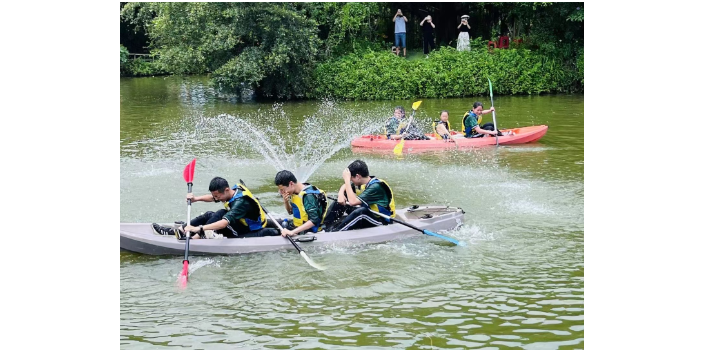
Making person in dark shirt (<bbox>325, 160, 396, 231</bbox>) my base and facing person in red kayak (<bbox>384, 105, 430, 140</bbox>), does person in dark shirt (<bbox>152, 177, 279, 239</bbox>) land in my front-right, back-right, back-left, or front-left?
back-left

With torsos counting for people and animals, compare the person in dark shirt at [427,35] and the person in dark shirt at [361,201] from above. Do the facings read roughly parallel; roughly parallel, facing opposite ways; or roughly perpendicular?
roughly perpendicular

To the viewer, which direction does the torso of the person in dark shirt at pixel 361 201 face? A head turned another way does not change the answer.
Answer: to the viewer's left

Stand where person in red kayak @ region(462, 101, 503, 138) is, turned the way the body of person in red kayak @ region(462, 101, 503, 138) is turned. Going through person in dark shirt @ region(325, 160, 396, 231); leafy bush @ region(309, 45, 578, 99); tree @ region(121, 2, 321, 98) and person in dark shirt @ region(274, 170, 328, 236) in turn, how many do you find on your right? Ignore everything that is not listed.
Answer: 2

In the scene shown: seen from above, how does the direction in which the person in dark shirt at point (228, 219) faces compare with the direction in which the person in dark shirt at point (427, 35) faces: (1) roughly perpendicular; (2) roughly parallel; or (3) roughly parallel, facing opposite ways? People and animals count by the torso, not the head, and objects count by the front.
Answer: roughly perpendicular

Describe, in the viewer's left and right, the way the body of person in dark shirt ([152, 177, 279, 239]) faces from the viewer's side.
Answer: facing to the left of the viewer
